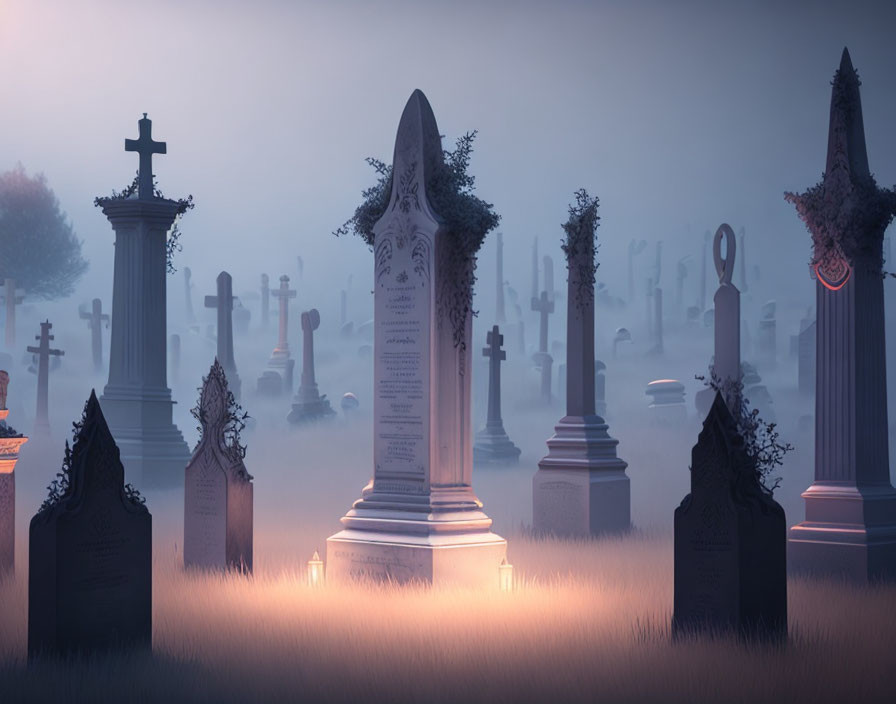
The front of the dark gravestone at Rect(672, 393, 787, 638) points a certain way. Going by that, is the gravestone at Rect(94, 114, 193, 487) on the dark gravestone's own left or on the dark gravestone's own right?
on the dark gravestone's own right

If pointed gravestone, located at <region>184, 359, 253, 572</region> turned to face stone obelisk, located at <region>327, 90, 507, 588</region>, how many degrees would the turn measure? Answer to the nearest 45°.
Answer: approximately 90° to its left

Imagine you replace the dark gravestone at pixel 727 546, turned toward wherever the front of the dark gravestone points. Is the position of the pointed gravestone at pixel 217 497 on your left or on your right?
on your right

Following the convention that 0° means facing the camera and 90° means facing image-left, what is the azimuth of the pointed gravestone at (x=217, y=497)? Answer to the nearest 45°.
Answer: approximately 45°

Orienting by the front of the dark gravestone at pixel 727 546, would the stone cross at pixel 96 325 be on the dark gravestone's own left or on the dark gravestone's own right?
on the dark gravestone's own right

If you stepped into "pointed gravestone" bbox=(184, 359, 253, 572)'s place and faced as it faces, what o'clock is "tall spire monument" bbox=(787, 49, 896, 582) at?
The tall spire monument is roughly at 8 o'clock from the pointed gravestone.

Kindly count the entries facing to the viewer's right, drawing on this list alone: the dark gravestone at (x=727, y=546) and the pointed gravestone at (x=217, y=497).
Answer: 0

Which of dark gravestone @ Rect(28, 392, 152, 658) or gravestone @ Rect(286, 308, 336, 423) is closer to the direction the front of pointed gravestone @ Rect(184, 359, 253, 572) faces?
the dark gravestone

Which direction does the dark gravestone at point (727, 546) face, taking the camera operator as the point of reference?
facing the viewer and to the left of the viewer

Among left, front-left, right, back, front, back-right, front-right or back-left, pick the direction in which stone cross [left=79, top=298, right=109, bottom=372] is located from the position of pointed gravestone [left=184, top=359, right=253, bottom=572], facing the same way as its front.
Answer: back-right

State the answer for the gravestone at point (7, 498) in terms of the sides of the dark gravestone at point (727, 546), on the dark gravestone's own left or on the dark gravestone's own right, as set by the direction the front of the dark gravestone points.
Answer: on the dark gravestone's own right

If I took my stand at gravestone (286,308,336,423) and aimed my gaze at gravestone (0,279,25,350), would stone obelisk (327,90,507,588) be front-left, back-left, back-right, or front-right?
back-left

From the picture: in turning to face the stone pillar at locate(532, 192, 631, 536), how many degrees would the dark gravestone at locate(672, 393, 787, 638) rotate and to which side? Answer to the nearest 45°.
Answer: approximately 135° to its right
